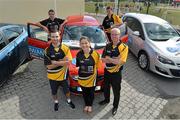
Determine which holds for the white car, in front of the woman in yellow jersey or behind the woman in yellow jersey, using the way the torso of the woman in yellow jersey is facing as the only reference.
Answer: behind

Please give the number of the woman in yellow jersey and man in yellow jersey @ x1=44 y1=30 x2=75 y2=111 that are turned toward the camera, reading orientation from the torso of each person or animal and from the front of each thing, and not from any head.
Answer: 2

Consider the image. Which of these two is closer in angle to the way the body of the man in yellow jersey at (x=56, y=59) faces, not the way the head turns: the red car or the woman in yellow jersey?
the woman in yellow jersey

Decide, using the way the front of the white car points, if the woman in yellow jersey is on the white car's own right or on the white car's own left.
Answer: on the white car's own right

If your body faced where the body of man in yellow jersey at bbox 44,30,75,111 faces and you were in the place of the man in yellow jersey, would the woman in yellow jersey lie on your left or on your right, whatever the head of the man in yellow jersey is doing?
on your left

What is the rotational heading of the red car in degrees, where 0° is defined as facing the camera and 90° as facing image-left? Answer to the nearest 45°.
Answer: approximately 0°

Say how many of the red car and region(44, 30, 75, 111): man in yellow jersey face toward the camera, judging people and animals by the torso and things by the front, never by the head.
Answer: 2

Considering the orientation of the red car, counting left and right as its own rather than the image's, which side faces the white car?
left

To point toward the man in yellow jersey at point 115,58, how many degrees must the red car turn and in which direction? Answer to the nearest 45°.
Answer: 0° — it already faces them
